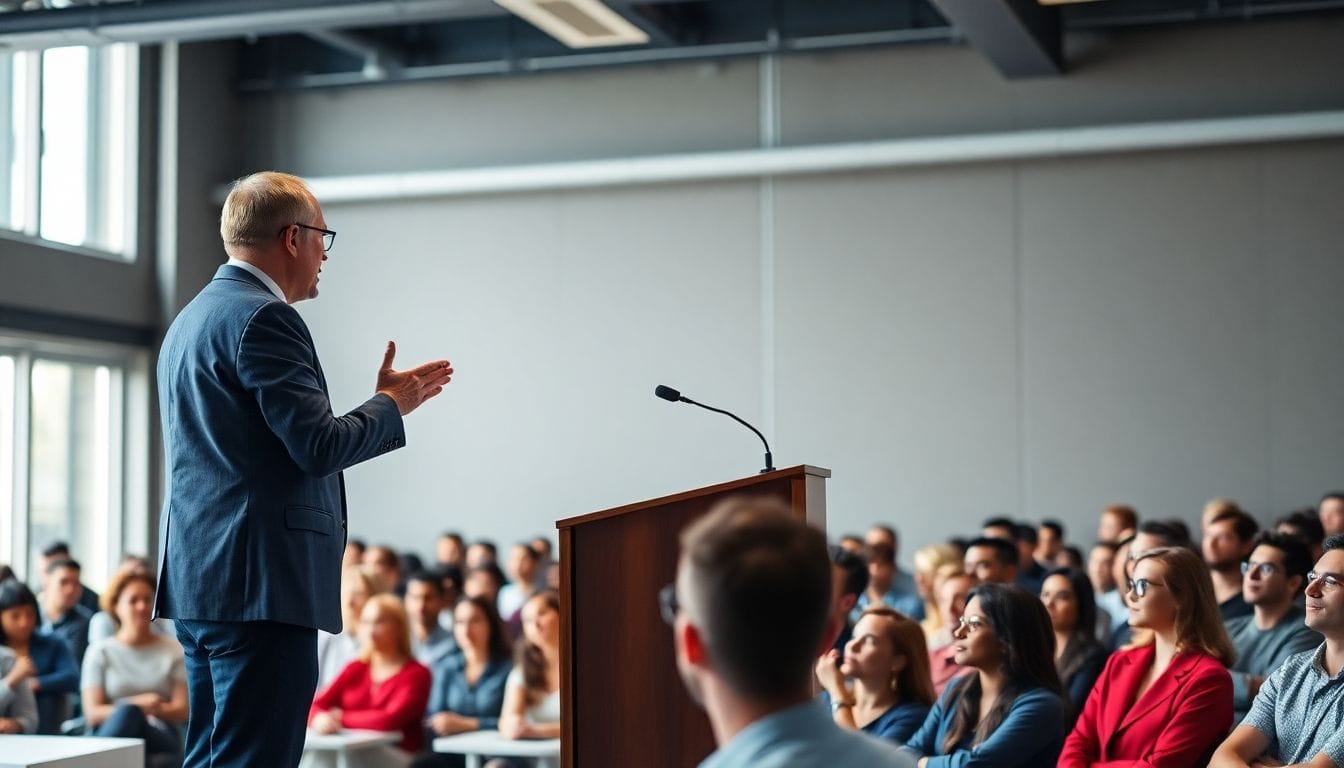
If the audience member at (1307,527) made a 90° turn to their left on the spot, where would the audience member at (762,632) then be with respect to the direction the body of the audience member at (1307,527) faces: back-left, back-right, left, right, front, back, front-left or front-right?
front-right

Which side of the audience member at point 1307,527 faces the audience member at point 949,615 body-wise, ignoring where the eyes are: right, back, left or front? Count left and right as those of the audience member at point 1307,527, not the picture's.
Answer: front

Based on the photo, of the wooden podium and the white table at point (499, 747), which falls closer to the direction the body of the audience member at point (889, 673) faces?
the wooden podium

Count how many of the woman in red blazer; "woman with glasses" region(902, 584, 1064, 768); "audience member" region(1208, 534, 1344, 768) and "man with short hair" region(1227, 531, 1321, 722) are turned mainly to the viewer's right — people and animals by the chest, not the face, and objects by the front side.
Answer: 0

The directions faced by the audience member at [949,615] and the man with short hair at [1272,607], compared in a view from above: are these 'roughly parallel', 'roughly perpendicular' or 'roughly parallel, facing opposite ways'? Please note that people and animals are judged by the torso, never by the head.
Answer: roughly parallel

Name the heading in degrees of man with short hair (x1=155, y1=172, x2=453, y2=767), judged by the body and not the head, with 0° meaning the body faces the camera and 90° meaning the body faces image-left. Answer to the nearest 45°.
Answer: approximately 225°

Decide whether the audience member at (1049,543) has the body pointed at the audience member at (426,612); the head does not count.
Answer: yes

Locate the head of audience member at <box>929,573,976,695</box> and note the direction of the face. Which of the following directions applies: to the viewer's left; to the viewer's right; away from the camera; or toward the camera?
to the viewer's left

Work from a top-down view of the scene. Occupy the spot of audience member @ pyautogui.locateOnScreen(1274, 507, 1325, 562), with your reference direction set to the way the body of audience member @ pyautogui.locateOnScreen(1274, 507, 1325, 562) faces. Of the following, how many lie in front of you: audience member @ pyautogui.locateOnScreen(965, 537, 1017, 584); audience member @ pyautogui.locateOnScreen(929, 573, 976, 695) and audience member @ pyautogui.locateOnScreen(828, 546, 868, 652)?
3

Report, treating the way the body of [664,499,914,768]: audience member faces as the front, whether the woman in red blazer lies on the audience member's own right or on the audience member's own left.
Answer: on the audience member's own right

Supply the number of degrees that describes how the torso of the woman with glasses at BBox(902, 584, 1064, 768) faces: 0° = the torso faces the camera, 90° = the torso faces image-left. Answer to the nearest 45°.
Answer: approximately 45°

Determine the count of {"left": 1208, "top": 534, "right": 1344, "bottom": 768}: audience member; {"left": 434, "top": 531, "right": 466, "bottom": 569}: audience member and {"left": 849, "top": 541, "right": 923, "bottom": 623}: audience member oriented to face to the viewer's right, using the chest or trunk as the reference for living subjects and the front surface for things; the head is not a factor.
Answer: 0

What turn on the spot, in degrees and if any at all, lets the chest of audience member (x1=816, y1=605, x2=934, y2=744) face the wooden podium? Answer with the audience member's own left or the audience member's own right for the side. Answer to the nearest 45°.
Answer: approximately 45° to the audience member's own left

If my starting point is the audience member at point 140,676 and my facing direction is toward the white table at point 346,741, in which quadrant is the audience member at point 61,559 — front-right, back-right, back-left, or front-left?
back-left

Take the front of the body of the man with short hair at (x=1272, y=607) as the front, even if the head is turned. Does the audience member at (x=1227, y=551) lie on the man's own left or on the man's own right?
on the man's own right

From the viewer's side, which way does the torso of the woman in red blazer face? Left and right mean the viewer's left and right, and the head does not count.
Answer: facing the viewer and to the left of the viewer

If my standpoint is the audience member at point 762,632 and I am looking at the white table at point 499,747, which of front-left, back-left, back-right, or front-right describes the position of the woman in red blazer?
front-right

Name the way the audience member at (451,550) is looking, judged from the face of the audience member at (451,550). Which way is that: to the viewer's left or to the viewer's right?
to the viewer's left
